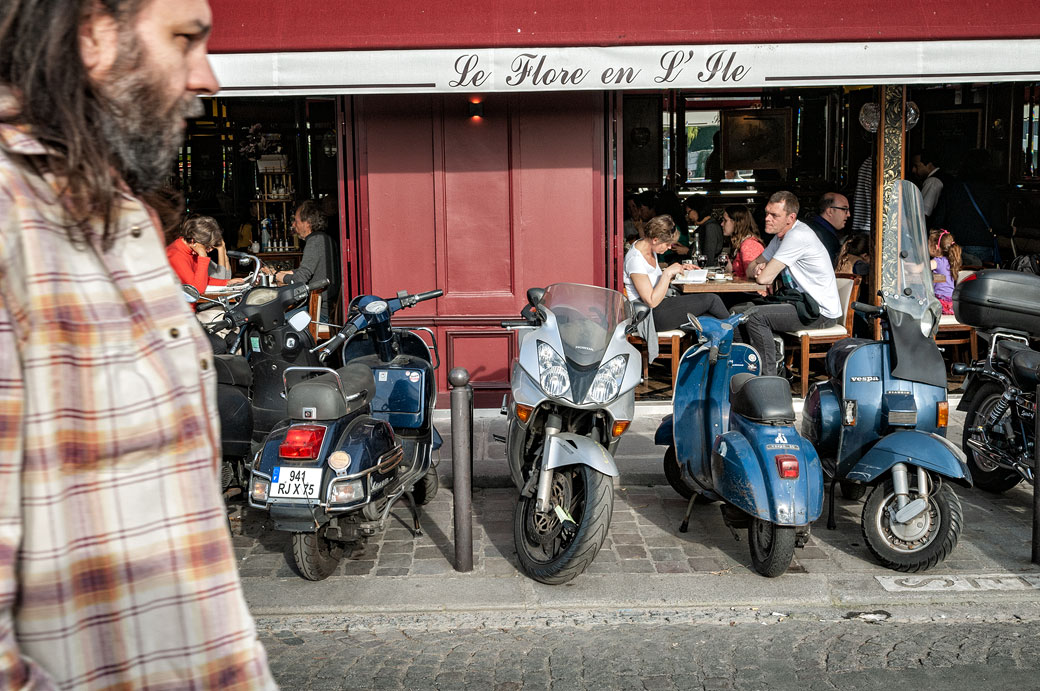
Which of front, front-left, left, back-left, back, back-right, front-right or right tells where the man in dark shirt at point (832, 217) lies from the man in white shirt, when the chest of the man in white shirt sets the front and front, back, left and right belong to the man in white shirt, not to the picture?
right

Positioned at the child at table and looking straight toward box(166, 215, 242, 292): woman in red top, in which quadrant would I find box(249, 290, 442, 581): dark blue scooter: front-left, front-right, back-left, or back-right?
front-left

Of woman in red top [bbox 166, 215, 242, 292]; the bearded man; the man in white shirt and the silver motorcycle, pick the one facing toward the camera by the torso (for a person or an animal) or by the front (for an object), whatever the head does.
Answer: the silver motorcycle

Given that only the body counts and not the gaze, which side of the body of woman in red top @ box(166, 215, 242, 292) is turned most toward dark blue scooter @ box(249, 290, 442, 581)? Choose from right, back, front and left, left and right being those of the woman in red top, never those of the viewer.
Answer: right

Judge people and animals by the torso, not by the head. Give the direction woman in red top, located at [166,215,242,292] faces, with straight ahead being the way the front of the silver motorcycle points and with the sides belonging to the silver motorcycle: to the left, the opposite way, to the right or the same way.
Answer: to the left

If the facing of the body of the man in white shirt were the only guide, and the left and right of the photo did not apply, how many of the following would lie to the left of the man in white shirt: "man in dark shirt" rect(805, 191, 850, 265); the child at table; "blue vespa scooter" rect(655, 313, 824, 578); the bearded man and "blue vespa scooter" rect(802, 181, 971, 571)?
3

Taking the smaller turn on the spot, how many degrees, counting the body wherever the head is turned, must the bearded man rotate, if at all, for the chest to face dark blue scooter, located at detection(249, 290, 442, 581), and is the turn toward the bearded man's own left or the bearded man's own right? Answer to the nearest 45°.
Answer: approximately 90° to the bearded man's own left

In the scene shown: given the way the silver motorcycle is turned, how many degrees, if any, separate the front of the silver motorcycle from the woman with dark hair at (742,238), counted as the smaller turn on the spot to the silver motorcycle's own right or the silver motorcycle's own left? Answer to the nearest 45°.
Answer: approximately 180°

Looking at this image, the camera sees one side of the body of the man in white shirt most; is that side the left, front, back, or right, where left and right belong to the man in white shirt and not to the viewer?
left

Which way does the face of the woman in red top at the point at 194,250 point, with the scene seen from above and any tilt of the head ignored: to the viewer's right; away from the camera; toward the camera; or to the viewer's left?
to the viewer's right

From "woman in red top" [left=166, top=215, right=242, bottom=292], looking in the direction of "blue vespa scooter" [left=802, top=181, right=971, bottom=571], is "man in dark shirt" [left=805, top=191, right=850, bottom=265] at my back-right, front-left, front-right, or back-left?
front-left

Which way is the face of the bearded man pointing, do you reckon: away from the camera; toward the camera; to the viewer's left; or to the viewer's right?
to the viewer's right

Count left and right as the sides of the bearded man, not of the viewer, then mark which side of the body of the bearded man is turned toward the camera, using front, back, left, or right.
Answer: right

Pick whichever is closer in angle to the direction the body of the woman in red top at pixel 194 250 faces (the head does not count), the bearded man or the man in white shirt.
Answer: the man in white shirt
